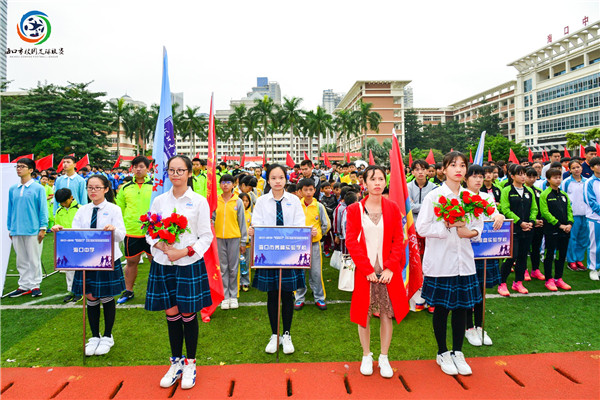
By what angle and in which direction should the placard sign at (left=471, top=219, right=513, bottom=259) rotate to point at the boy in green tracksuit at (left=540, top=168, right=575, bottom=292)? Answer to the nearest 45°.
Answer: approximately 180°

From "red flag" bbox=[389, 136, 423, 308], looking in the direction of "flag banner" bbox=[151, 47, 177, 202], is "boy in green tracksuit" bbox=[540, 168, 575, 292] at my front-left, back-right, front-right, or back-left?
back-right

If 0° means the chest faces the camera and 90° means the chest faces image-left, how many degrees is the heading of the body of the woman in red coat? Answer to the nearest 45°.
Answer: approximately 0°

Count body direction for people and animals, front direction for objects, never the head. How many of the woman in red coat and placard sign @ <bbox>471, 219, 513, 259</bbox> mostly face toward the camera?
2

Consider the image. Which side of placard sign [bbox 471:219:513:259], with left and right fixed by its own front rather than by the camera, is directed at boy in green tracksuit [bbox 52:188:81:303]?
right

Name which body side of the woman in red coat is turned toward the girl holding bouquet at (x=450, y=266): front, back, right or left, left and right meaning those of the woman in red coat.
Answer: left
